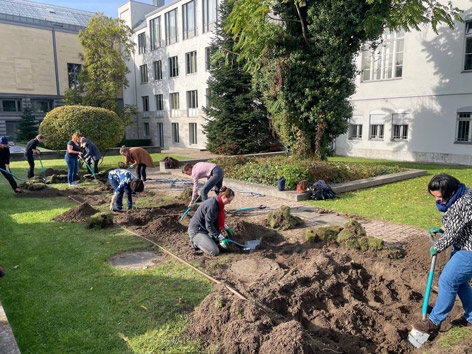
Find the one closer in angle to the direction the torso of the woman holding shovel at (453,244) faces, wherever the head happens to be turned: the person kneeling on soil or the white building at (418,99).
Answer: the person kneeling on soil

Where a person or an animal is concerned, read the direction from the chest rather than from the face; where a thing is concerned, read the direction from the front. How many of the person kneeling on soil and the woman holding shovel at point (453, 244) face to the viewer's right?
1

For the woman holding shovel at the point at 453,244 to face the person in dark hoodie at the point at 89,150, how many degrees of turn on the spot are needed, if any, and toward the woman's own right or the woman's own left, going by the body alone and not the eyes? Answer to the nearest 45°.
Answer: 0° — they already face them

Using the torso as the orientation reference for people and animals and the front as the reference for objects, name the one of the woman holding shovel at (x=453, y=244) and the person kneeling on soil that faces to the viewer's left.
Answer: the woman holding shovel

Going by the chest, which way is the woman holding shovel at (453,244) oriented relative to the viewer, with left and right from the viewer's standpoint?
facing to the left of the viewer

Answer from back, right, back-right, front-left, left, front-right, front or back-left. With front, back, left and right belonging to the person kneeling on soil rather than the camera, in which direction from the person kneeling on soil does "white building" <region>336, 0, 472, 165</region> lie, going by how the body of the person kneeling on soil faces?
front-left

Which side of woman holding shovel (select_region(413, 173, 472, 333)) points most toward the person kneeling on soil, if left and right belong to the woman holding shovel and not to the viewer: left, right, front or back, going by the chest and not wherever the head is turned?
front

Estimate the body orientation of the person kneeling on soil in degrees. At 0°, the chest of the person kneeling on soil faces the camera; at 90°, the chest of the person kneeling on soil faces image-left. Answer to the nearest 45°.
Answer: approximately 270°

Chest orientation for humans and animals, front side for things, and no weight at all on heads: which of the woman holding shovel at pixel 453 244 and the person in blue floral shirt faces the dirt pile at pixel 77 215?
the woman holding shovel
